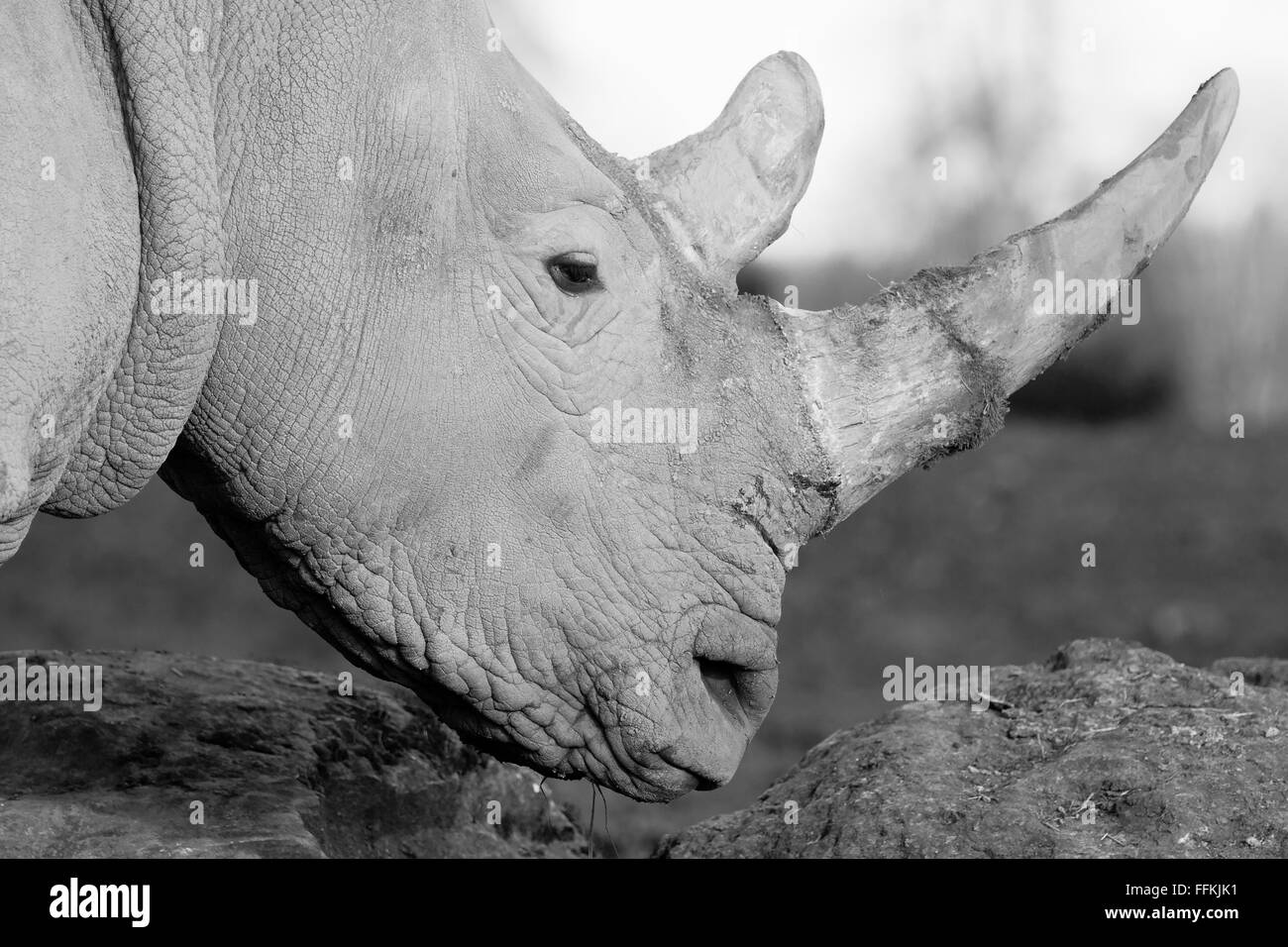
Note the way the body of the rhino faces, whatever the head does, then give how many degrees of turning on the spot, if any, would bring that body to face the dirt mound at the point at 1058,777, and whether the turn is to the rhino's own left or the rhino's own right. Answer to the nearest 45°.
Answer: approximately 45° to the rhino's own left

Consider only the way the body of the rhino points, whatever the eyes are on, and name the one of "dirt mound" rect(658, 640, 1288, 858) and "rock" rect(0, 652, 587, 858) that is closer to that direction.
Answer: the dirt mound

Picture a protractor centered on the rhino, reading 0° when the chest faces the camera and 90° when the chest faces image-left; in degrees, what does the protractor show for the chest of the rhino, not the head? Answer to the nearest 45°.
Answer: approximately 270°
